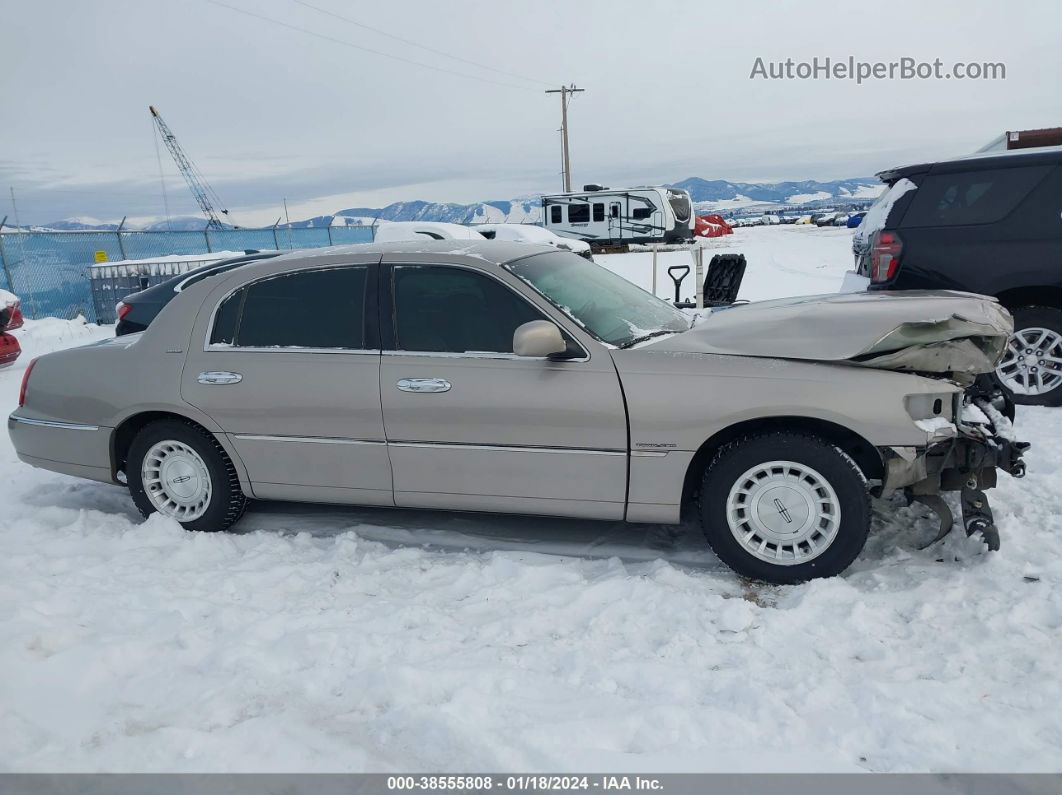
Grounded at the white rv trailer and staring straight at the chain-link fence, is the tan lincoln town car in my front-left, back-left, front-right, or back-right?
front-left

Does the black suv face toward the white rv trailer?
no

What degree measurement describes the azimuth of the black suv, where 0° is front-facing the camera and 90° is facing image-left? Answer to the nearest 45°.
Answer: approximately 270°

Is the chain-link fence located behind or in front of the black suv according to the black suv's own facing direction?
behind

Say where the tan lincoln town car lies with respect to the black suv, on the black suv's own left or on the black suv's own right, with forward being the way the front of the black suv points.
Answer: on the black suv's own right
